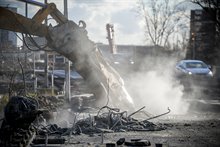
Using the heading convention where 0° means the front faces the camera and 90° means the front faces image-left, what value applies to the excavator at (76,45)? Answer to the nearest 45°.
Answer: approximately 270°

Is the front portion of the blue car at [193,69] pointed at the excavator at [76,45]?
no
